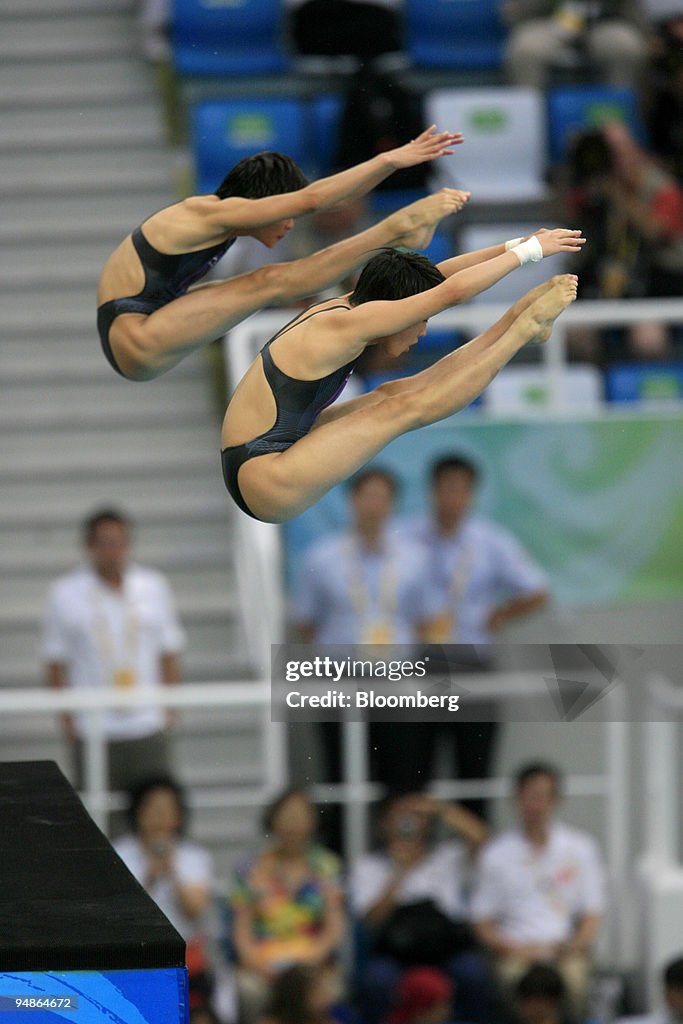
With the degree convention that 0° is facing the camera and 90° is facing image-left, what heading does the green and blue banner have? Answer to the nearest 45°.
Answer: approximately 0°

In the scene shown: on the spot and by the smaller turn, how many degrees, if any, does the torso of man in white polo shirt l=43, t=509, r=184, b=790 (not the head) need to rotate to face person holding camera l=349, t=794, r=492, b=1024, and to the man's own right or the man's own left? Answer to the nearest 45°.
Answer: approximately 45° to the man's own left

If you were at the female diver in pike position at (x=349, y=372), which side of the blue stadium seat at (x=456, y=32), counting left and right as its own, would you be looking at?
front
